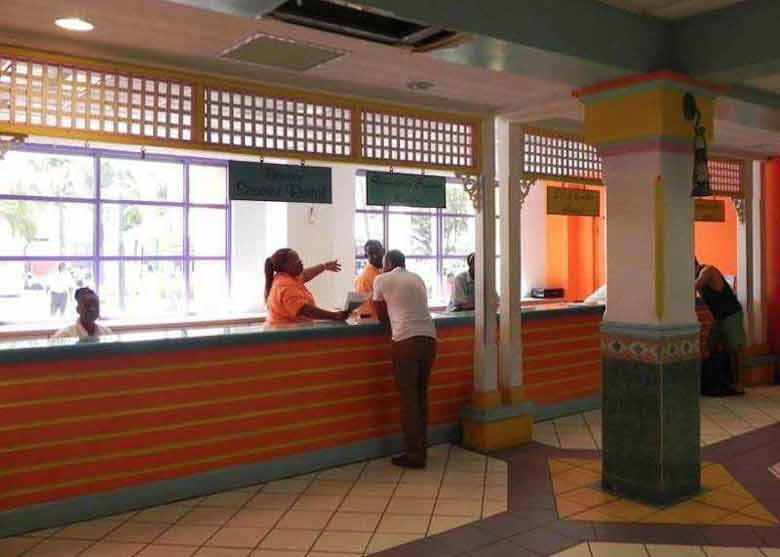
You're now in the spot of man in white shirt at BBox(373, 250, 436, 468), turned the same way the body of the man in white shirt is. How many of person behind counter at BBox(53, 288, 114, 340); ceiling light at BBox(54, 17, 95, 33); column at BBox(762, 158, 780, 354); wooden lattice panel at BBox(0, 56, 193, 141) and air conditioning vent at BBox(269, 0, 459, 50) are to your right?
1

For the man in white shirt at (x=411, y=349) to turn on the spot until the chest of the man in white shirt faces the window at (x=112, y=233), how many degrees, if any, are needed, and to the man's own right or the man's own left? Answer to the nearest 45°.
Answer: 0° — they already face it

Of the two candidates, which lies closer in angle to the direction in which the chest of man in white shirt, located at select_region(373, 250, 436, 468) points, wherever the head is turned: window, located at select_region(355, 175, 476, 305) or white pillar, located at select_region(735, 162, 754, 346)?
the window

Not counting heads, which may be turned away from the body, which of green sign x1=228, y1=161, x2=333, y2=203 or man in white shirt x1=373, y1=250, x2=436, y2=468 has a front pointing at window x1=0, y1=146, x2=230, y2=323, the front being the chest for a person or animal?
the man in white shirt

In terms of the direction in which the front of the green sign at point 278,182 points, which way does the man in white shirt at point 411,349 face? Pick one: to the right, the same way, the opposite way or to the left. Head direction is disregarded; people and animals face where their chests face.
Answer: the opposite way

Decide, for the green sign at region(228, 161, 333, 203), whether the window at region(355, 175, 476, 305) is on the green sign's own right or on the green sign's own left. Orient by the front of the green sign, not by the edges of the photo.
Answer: on the green sign's own left

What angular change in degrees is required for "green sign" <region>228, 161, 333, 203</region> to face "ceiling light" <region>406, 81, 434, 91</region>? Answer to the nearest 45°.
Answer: approximately 45° to its left

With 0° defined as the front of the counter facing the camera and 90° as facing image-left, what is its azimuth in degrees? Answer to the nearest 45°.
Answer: approximately 315°

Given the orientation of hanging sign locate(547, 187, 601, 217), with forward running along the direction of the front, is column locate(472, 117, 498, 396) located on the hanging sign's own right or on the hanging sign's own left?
on the hanging sign's own right
